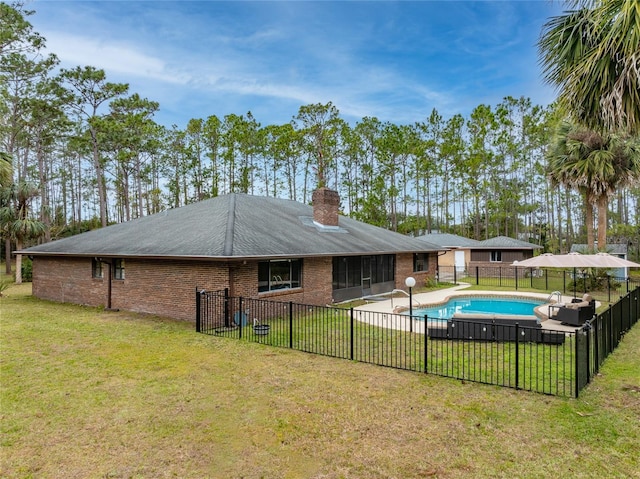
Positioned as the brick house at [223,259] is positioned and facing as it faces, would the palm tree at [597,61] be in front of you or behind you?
behind

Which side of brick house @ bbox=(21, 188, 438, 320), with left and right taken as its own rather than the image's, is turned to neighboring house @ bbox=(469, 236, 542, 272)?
right

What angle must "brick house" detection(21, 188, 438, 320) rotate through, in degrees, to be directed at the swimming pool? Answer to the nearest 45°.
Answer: approximately 135° to its right

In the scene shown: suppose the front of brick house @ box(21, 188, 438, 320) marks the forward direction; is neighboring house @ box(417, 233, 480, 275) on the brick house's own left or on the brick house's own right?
on the brick house's own right

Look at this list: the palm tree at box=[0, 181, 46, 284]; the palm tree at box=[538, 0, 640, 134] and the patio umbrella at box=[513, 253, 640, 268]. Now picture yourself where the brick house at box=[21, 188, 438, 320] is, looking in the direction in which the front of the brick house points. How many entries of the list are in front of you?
1

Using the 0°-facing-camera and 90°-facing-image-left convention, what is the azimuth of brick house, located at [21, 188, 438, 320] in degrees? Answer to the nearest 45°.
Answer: approximately 135°

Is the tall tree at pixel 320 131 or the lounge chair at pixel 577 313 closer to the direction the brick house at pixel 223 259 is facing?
the tall tree

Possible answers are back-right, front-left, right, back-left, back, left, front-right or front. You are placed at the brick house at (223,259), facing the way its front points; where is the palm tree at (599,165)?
back-right
